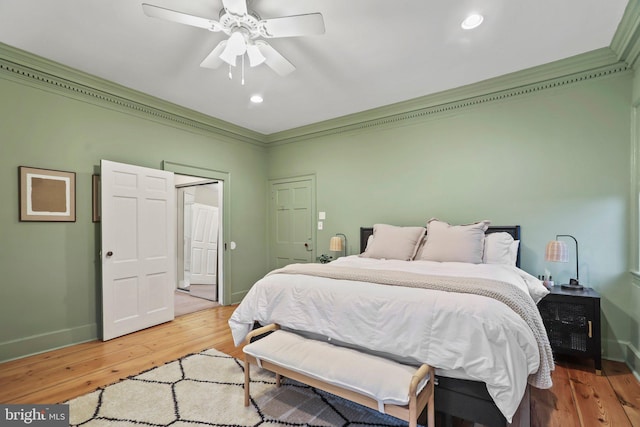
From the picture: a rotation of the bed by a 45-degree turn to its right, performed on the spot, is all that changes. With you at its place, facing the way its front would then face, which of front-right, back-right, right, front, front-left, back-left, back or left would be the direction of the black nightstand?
back-right

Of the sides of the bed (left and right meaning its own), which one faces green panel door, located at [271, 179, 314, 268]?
right

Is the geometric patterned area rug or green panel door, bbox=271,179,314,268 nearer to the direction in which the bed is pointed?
the geometric patterned area rug

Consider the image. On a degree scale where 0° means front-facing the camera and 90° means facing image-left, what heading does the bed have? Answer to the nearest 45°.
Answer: approximately 45°

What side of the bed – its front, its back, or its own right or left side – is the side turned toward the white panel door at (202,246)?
right

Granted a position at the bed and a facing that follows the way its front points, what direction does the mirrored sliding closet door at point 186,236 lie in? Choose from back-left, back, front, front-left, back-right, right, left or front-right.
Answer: right

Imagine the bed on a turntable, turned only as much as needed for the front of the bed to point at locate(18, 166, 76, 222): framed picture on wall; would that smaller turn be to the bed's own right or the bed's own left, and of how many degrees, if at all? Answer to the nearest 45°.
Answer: approximately 45° to the bed's own right
